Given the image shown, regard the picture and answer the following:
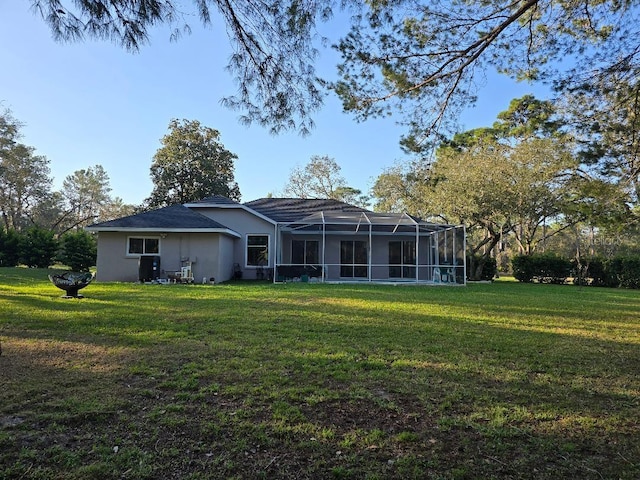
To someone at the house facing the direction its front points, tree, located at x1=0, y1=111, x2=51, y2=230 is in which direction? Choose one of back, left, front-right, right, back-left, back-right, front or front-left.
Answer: front-left

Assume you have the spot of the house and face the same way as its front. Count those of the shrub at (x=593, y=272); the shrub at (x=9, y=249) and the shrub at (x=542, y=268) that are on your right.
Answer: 2

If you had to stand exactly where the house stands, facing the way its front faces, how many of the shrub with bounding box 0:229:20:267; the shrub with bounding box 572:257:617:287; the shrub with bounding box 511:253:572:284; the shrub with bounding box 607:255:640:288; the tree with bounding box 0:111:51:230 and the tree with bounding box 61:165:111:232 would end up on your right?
3

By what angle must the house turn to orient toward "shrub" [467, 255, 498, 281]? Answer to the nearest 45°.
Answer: approximately 90° to its right

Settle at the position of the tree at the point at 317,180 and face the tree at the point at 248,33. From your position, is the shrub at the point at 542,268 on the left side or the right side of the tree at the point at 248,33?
left

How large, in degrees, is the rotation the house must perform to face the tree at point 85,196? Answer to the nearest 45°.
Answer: approximately 45° to its left

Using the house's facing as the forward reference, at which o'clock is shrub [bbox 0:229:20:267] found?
The shrub is roughly at 10 o'clock from the house.

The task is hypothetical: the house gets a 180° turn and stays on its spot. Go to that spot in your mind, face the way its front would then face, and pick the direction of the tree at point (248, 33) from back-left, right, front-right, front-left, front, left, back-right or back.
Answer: front

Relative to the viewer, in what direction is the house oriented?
away from the camera

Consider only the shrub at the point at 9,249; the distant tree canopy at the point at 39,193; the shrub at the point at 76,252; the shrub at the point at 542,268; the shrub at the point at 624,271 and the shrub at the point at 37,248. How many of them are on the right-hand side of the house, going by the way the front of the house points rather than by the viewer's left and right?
2
